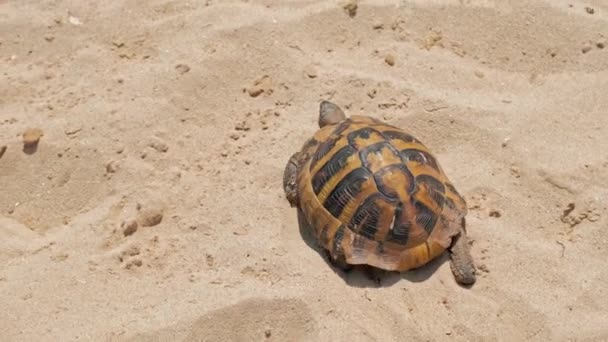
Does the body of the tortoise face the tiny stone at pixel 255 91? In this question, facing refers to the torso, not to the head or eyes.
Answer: yes

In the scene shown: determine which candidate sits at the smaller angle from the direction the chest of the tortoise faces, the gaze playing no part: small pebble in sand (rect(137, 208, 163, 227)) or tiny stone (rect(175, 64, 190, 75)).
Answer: the tiny stone

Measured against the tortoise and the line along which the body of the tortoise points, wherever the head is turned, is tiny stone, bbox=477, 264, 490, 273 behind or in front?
behind

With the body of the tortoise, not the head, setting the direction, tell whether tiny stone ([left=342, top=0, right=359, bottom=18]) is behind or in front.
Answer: in front

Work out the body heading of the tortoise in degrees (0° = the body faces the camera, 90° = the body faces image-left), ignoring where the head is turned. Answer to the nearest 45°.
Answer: approximately 135°

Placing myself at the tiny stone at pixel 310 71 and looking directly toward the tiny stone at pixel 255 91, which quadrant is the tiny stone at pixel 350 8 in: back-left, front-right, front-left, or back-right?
back-right

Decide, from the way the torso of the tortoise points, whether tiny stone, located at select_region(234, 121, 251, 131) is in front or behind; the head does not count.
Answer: in front

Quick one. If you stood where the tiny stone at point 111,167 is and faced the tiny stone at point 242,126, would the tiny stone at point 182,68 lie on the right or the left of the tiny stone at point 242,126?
left

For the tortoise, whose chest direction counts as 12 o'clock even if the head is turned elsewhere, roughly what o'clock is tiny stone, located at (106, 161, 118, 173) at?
The tiny stone is roughly at 11 o'clock from the tortoise.

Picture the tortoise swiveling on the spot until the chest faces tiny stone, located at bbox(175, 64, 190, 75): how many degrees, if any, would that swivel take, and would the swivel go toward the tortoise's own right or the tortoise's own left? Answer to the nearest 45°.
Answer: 0° — it already faces it

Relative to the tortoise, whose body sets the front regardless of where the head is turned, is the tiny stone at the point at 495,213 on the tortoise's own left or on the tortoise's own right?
on the tortoise's own right

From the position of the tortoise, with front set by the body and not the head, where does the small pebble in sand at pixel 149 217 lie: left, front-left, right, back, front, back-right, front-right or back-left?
front-left

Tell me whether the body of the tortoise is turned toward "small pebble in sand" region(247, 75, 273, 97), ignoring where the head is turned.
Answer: yes

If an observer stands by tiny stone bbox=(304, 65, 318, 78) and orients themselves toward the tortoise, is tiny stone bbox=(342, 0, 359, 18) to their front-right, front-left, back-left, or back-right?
back-left
